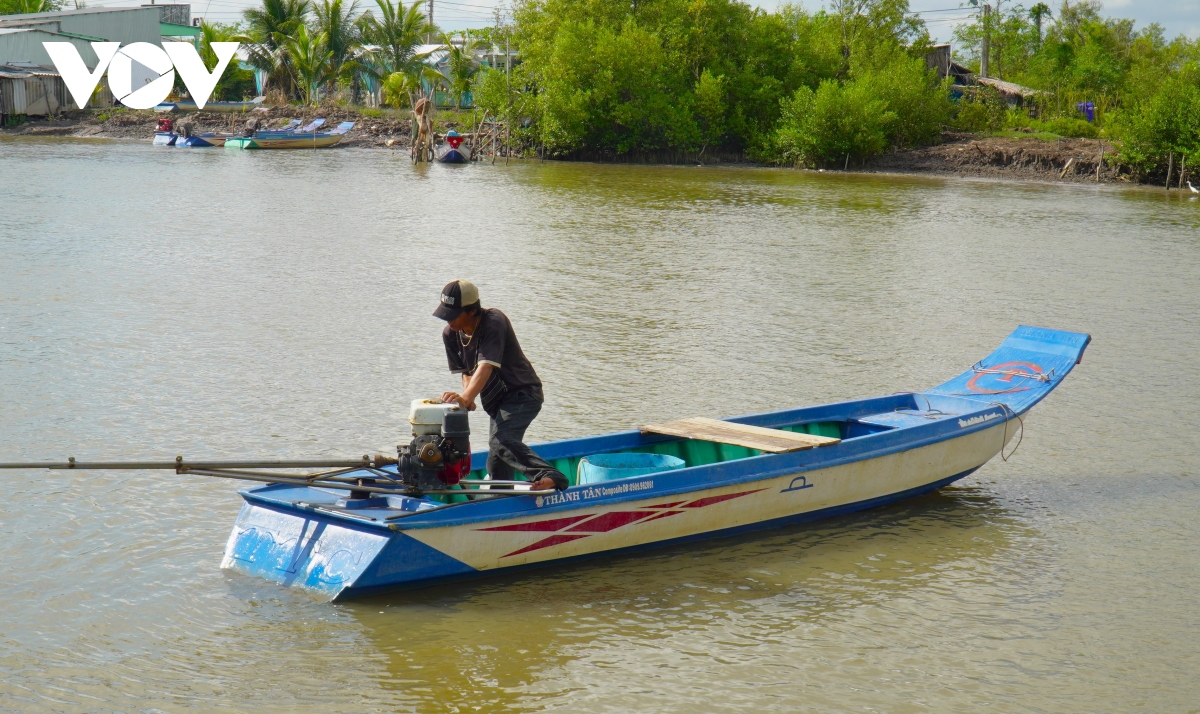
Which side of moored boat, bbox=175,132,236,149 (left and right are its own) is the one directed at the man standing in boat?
right

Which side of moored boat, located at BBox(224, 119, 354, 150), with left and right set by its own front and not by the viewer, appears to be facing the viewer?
right

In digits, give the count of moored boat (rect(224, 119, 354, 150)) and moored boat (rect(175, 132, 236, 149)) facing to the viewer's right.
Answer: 2

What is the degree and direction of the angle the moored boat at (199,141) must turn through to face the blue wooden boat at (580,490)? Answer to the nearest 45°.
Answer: approximately 90° to its right

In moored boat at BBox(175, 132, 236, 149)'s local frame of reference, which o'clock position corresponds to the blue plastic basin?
The blue plastic basin is roughly at 3 o'clock from the moored boat.

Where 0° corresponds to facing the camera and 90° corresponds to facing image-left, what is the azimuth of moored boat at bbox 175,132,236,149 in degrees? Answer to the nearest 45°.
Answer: approximately 270°

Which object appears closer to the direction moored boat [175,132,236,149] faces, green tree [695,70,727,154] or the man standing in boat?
the green tree

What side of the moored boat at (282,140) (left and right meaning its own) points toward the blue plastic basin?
right
